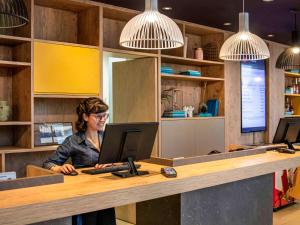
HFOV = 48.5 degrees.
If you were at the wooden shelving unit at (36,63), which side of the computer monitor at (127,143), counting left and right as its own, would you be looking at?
front

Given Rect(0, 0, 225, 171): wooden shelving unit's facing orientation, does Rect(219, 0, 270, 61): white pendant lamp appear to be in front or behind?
in front

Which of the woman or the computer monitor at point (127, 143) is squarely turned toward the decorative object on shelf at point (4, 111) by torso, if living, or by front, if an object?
the computer monitor

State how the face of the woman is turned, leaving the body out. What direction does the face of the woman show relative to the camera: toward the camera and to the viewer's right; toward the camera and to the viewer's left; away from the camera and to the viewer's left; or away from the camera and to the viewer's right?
toward the camera and to the viewer's right

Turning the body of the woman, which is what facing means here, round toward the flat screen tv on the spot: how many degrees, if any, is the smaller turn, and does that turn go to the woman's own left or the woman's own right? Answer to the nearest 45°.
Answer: approximately 90° to the woman's own left

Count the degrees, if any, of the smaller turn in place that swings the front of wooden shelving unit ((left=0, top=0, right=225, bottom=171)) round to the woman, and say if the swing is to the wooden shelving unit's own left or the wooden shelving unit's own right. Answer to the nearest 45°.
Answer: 0° — it already faces them

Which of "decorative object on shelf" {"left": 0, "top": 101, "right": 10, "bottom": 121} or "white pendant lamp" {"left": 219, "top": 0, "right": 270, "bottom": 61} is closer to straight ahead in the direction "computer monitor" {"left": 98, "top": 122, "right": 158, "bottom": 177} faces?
the decorative object on shelf

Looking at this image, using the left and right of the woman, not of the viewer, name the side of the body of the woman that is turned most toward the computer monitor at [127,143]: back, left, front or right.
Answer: front

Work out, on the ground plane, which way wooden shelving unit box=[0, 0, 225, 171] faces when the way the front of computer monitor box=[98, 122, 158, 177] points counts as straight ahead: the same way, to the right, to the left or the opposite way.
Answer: the opposite way

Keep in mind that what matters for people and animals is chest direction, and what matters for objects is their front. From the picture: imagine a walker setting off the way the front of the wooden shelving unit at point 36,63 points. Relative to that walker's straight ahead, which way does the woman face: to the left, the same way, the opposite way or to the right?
the same way

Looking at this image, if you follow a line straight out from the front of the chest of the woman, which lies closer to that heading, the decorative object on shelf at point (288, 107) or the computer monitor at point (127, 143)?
the computer monitor

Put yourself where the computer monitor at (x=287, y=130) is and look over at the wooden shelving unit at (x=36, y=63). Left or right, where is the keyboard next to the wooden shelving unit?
left

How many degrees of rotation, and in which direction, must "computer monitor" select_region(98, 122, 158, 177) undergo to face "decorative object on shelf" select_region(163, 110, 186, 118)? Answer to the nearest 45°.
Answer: approximately 45° to its right

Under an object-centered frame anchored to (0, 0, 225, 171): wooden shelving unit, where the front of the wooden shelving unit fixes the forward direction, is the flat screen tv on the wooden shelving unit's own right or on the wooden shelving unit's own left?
on the wooden shelving unit's own left

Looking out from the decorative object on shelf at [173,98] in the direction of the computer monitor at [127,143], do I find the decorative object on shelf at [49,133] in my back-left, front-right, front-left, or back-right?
front-right

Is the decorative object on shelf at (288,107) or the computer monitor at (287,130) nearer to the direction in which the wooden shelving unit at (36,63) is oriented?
the computer monitor

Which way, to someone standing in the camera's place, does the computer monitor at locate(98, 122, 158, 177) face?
facing away from the viewer and to the left of the viewer

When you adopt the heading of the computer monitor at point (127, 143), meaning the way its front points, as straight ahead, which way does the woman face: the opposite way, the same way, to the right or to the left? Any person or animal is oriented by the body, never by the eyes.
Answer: the opposite way

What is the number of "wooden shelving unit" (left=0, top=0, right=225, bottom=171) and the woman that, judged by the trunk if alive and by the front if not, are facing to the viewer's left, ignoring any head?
0
